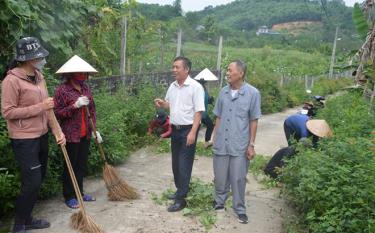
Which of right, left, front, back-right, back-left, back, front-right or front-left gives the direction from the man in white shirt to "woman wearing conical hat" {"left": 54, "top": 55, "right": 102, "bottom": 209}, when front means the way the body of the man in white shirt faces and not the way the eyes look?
front-right

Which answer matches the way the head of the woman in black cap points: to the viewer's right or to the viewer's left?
to the viewer's right

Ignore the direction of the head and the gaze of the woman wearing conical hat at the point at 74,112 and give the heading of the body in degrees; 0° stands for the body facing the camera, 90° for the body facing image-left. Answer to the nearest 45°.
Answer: approximately 315°

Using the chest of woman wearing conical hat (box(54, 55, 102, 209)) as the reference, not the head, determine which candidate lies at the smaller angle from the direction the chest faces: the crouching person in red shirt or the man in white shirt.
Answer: the man in white shirt

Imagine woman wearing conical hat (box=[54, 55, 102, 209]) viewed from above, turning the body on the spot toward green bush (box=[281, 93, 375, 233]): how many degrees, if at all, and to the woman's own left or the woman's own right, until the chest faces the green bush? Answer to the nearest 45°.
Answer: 0° — they already face it

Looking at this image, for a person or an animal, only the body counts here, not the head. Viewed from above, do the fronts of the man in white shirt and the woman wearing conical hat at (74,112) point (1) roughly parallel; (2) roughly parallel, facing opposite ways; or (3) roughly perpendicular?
roughly perpendicular

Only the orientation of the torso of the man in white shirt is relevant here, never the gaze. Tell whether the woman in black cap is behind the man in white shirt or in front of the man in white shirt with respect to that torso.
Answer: in front

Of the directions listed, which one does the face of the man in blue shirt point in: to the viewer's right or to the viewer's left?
to the viewer's left

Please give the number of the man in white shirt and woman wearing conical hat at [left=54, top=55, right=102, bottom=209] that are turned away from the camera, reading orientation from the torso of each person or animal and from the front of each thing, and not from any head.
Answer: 0

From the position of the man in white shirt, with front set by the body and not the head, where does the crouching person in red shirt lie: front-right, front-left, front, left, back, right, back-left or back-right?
back-right

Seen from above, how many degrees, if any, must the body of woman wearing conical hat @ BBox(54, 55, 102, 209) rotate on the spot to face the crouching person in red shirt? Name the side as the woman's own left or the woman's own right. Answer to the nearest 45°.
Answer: approximately 90° to the woman's own left

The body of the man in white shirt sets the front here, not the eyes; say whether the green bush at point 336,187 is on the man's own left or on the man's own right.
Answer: on the man's own left

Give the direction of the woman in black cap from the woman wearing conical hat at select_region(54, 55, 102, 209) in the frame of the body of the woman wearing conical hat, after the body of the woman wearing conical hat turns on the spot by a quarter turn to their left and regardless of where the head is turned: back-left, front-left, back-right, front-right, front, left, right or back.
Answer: back

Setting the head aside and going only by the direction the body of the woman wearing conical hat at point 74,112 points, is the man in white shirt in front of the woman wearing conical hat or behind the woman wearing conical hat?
in front
